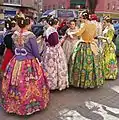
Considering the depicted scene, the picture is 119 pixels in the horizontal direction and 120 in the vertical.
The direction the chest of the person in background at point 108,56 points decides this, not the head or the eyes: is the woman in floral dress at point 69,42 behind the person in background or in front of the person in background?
in front

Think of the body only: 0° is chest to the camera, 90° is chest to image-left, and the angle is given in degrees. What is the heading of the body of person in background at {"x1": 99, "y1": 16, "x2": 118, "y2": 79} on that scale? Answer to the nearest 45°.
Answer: approximately 90°

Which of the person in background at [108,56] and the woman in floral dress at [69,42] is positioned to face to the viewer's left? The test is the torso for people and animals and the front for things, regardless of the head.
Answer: the person in background

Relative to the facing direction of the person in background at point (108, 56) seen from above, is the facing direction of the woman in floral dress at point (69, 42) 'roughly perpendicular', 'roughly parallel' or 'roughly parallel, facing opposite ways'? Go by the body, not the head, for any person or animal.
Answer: roughly perpendicular
